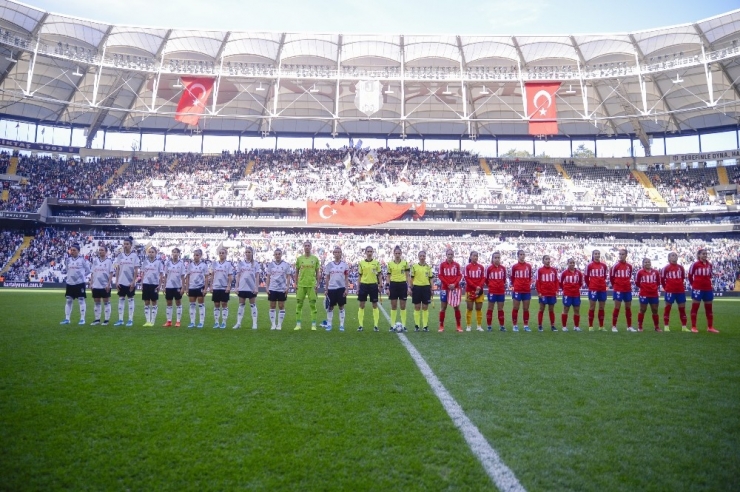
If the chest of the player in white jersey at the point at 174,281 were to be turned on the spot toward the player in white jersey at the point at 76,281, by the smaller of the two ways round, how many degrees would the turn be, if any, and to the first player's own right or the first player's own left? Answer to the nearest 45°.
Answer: approximately 90° to the first player's own right

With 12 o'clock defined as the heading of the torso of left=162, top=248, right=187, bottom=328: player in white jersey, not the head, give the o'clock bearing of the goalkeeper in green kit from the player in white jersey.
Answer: The goalkeeper in green kit is roughly at 10 o'clock from the player in white jersey.

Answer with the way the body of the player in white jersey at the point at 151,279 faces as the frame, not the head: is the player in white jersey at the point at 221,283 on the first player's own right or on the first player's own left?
on the first player's own left

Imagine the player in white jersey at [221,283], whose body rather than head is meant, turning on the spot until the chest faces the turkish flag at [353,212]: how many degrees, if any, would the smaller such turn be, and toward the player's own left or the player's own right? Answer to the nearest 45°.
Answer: approximately 135° to the player's own left

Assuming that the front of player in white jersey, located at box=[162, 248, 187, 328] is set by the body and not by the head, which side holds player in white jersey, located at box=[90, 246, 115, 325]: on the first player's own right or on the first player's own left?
on the first player's own right

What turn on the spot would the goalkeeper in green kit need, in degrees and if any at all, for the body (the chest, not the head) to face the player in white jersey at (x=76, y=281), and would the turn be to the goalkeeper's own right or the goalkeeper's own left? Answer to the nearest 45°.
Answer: approximately 90° to the goalkeeper's own right

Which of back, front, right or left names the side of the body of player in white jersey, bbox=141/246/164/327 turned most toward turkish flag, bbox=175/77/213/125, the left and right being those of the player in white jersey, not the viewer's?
back

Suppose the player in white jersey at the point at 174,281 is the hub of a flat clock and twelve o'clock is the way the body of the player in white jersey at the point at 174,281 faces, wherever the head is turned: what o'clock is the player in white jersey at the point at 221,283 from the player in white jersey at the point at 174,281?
the player in white jersey at the point at 221,283 is roughly at 10 o'clock from the player in white jersey at the point at 174,281.

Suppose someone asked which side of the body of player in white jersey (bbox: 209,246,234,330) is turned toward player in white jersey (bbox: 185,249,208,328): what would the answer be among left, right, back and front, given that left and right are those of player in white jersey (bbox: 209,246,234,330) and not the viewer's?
right

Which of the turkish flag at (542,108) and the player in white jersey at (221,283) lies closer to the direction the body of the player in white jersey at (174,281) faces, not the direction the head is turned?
the player in white jersey

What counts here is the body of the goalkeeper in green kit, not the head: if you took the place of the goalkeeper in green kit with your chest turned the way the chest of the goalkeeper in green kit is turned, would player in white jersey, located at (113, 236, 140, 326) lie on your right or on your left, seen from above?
on your right

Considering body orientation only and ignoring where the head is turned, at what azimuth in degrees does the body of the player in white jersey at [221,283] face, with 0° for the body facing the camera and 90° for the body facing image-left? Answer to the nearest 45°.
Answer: approximately 0°

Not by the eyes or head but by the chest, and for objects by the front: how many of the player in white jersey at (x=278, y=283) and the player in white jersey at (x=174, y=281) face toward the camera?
2

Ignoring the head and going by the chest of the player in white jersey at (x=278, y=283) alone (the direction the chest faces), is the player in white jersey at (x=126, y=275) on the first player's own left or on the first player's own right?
on the first player's own right

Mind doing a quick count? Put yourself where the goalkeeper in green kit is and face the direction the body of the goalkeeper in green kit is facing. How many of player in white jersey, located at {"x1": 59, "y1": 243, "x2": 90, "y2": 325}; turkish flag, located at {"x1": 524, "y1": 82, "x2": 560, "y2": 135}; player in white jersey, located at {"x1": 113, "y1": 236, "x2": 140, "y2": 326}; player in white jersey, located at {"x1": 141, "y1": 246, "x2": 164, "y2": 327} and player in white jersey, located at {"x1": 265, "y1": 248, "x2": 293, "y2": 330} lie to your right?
4
